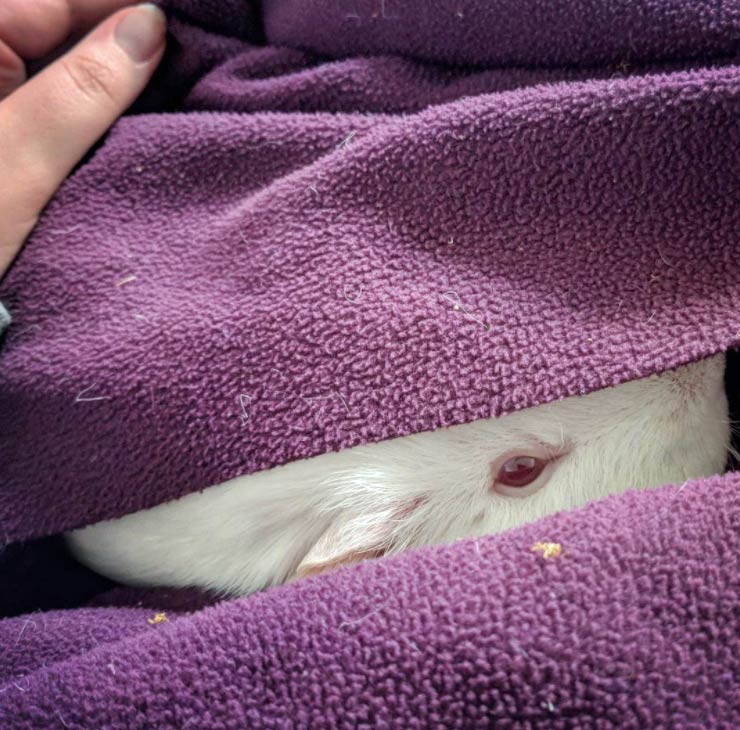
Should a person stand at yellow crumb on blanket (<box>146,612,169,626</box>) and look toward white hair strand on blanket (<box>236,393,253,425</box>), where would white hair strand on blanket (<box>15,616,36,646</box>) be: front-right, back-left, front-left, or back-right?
back-left

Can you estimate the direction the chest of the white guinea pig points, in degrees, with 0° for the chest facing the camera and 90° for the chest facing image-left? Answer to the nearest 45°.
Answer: approximately 270°
